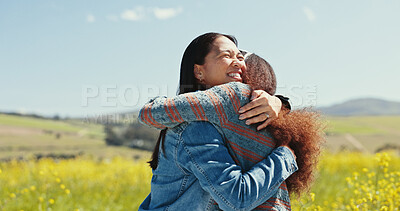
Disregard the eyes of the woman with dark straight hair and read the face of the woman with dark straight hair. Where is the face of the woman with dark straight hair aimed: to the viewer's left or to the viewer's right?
to the viewer's right

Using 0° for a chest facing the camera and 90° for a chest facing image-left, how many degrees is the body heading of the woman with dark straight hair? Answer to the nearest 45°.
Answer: approximately 270°
